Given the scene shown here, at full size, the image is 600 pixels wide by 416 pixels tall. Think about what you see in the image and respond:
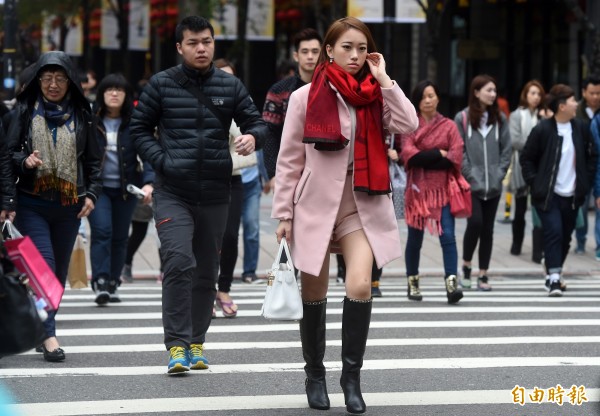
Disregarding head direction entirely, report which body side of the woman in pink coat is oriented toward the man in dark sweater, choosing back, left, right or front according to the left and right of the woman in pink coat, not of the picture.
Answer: back

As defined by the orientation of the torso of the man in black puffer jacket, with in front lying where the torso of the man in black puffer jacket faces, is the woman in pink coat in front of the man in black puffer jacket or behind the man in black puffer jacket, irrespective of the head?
in front

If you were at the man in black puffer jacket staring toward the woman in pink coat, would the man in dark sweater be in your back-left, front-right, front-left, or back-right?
back-left

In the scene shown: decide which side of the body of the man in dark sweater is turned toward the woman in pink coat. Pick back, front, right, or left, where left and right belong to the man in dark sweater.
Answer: front

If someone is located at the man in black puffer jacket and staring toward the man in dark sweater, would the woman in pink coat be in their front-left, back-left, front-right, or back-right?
back-right

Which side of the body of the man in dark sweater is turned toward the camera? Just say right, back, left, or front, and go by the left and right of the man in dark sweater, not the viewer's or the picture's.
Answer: front

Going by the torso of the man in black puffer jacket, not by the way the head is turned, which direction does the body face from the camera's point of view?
toward the camera

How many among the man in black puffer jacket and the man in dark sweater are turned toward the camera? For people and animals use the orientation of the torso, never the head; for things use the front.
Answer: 2

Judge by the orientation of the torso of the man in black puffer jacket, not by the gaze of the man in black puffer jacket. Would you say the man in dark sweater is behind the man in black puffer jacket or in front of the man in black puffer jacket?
behind

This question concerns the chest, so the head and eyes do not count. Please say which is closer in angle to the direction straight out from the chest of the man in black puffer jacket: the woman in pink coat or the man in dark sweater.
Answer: the woman in pink coat
